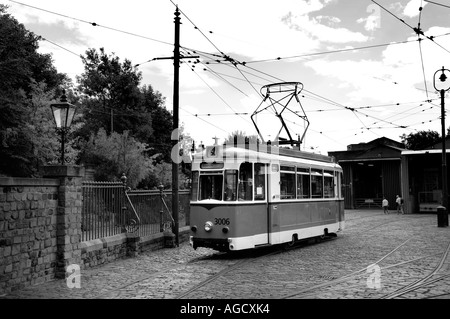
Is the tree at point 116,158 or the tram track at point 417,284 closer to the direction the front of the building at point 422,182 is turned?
the tram track

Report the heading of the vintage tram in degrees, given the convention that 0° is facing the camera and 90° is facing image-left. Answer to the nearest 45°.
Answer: approximately 45°

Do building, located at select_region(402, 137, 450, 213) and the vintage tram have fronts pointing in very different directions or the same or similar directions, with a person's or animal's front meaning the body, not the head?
same or similar directions

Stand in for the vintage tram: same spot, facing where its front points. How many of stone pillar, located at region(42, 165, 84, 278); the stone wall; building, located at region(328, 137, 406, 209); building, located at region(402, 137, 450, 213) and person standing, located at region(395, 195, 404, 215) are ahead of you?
2

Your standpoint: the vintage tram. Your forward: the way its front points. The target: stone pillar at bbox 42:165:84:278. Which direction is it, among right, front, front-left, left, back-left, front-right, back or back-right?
front

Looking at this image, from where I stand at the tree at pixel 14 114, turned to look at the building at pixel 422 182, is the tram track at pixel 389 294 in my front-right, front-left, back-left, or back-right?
front-right

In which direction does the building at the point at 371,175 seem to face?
toward the camera

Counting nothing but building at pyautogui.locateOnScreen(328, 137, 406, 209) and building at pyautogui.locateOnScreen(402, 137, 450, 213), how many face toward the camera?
2

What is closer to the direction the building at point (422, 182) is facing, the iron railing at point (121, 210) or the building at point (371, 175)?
the iron railing

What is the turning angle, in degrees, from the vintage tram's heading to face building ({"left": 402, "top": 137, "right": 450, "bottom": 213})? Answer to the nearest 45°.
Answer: approximately 180°

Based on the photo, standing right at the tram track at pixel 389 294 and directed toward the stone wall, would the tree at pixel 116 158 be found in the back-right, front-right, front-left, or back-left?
front-right

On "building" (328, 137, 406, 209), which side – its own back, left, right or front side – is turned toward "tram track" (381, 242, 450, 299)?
front

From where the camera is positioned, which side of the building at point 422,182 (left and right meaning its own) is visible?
front

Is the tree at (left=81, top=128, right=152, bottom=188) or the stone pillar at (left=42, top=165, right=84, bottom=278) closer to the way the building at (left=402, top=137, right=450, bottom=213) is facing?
the stone pillar
